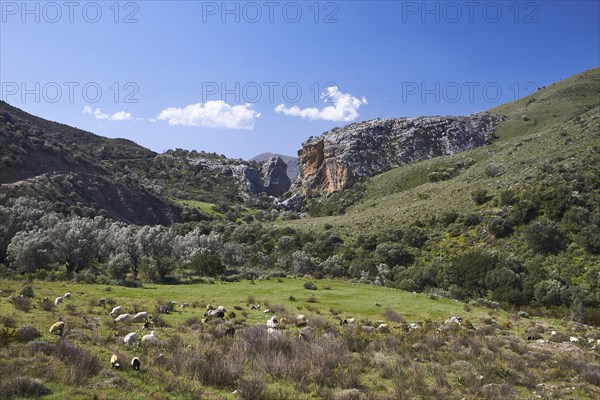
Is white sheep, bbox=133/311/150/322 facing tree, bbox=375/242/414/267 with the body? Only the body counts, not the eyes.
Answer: no

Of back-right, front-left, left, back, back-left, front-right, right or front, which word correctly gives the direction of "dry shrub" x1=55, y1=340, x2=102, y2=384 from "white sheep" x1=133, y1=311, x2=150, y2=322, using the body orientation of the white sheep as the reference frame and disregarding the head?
left

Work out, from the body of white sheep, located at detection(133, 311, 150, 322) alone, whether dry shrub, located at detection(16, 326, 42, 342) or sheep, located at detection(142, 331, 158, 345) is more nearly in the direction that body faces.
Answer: the dry shrub

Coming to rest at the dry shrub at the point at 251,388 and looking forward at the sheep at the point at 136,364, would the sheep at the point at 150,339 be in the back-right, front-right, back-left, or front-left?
front-right

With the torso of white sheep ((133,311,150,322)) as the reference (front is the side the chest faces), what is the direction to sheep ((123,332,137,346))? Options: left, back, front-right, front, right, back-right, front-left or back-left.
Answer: left

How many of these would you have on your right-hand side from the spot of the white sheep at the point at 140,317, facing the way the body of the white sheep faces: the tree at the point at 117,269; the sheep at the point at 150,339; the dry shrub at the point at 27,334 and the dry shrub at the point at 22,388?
1

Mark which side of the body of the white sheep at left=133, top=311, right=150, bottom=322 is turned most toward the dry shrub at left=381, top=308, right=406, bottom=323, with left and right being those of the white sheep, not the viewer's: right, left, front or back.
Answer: back

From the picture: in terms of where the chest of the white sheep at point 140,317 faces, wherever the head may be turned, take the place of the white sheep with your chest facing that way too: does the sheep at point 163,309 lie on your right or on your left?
on your right

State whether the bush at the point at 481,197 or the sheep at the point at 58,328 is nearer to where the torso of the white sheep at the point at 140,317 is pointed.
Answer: the sheep

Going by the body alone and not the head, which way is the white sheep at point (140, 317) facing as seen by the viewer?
to the viewer's left

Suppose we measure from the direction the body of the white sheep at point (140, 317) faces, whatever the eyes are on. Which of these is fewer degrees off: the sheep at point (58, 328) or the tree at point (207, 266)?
the sheep

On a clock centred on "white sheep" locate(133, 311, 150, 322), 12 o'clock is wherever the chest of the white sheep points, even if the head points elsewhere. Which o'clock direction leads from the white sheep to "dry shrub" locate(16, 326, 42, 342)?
The dry shrub is roughly at 10 o'clock from the white sheep.

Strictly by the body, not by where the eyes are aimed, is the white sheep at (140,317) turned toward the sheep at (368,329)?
no

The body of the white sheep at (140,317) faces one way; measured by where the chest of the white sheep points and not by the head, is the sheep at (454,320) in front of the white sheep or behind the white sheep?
behind

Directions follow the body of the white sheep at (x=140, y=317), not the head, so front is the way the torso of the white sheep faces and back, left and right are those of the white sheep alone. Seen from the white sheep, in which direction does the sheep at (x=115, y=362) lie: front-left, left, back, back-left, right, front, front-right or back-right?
left

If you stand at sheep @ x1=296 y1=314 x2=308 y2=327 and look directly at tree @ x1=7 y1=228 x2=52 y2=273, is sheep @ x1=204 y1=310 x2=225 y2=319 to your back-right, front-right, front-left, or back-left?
front-left

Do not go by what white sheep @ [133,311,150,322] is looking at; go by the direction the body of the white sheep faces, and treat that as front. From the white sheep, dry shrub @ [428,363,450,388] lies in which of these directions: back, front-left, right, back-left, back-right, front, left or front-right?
back-left

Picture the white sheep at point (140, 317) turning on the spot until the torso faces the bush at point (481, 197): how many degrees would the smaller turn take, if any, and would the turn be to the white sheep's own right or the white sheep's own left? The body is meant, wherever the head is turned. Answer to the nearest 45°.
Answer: approximately 135° to the white sheep's own right

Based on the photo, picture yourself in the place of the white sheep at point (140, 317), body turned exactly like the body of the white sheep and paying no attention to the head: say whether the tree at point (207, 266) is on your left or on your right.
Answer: on your right

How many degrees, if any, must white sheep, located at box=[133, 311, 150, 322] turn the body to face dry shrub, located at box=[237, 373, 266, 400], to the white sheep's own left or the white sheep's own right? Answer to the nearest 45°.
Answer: approximately 90° to the white sheep's own left
